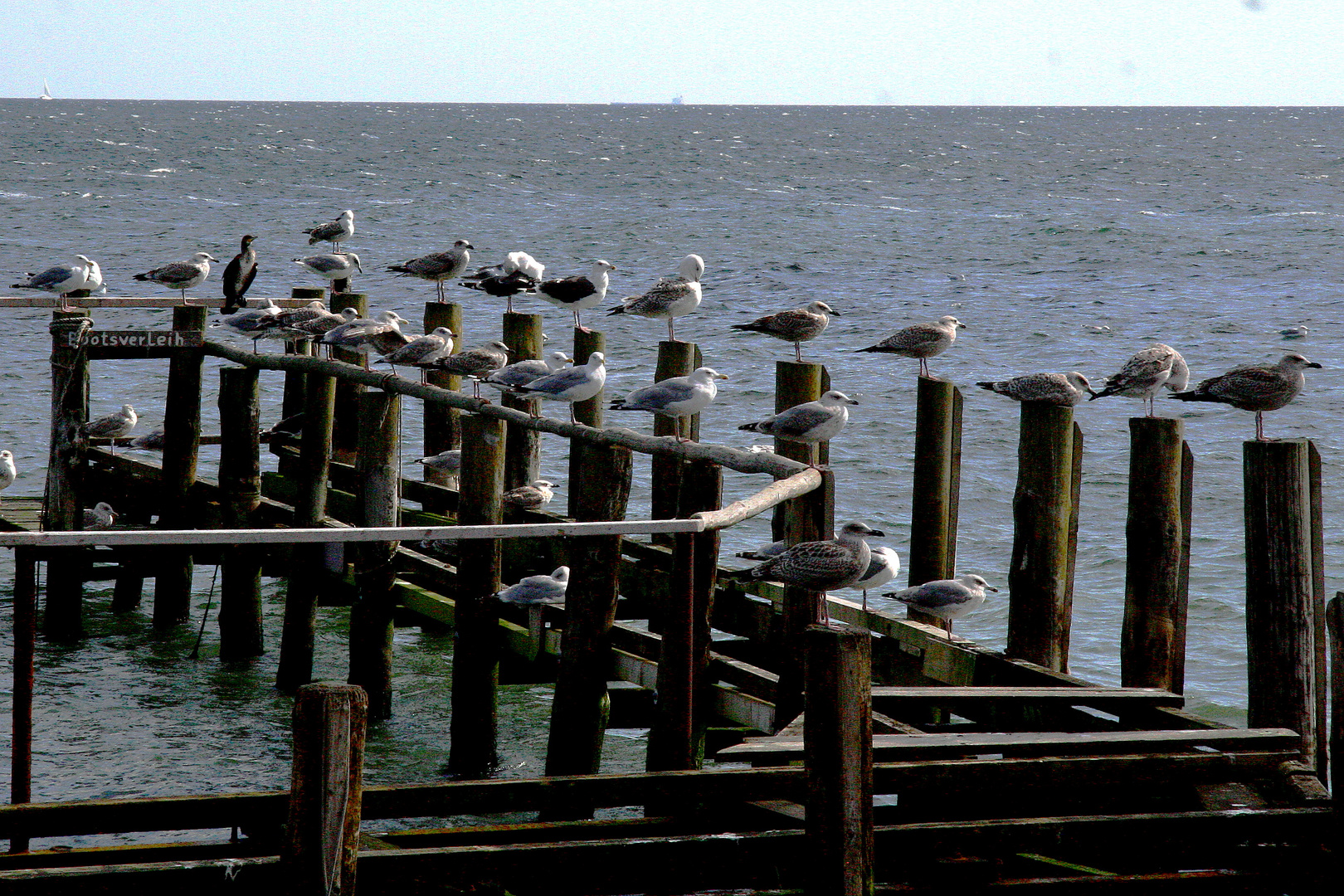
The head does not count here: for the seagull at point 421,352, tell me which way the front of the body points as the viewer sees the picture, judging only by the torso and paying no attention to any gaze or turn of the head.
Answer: to the viewer's right

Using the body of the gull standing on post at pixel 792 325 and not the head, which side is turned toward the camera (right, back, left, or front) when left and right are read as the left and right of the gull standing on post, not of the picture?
right

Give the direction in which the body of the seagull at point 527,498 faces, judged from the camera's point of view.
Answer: to the viewer's right

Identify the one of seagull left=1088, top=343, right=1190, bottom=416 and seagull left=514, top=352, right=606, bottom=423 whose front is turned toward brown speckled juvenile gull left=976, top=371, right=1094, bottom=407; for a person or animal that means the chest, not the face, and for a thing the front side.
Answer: seagull left=514, top=352, right=606, bottom=423

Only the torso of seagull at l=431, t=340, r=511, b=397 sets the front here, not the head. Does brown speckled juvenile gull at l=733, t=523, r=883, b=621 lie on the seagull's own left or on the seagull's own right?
on the seagull's own right

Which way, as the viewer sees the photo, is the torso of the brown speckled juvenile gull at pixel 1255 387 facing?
to the viewer's right

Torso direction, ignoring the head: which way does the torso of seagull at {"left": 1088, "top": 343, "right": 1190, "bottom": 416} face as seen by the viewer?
to the viewer's right

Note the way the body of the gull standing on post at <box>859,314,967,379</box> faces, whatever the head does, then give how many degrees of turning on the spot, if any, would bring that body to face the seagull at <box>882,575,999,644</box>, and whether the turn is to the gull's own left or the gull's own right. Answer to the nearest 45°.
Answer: approximately 90° to the gull's own right

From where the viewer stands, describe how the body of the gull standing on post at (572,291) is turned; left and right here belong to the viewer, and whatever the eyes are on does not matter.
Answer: facing to the right of the viewer

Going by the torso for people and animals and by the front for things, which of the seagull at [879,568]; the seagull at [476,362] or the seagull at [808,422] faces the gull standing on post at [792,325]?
the seagull at [476,362]

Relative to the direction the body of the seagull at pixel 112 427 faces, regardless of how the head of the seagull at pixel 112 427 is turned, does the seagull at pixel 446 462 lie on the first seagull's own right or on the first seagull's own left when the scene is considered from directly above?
on the first seagull's own right
